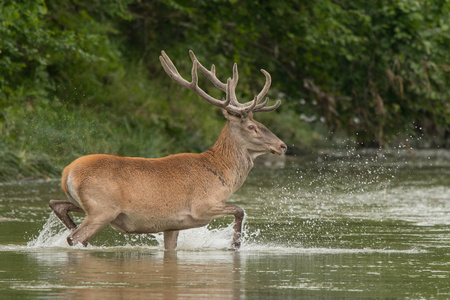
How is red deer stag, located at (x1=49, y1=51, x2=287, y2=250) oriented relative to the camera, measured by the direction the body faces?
to the viewer's right
